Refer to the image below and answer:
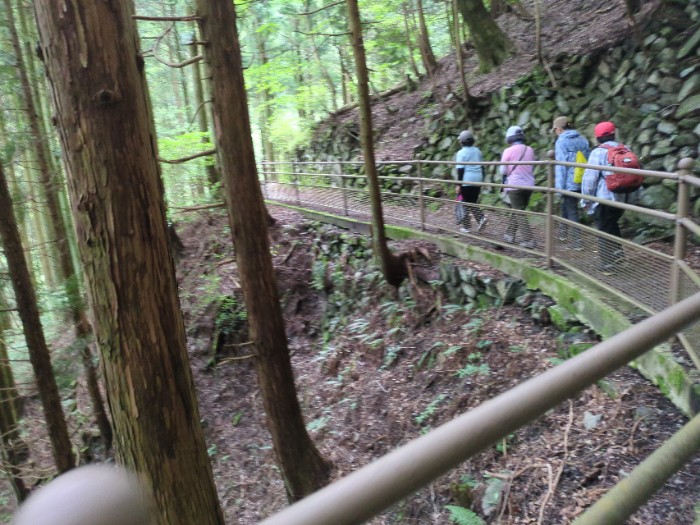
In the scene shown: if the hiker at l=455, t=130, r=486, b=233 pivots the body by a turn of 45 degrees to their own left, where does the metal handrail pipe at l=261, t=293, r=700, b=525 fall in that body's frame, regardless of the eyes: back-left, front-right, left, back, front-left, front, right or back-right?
left

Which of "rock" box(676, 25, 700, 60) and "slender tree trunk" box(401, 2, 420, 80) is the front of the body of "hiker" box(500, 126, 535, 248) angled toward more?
the slender tree trunk

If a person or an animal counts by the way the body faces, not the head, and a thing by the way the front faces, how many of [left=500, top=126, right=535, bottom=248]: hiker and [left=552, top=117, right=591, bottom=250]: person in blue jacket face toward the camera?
0

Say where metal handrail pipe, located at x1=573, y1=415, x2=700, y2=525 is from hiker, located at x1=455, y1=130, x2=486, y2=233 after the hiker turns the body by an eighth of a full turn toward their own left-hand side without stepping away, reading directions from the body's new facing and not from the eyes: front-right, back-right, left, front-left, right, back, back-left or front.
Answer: left

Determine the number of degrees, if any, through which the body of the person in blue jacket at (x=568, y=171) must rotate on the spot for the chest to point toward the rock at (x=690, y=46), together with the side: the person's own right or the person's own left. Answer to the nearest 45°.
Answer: approximately 90° to the person's own right

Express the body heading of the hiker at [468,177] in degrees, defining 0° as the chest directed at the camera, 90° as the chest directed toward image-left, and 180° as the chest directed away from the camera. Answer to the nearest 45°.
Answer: approximately 135°

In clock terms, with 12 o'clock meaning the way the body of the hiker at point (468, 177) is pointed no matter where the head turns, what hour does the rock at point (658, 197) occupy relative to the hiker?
The rock is roughly at 5 o'clock from the hiker.

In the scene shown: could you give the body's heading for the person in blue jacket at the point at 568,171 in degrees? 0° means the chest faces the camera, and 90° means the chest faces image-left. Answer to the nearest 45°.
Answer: approximately 135°

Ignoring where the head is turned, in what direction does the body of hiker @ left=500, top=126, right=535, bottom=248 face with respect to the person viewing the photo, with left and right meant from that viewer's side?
facing away from the viewer and to the left of the viewer

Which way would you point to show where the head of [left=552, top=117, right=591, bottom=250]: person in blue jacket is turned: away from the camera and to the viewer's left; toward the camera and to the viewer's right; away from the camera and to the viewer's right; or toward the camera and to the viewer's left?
away from the camera and to the viewer's left
